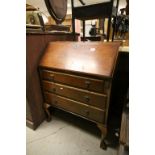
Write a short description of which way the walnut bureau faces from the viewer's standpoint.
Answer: facing the viewer and to the left of the viewer
